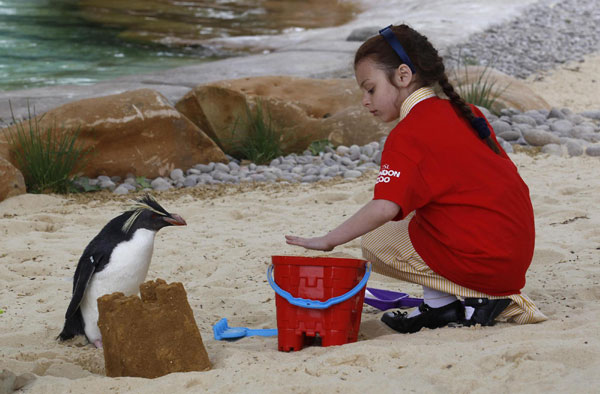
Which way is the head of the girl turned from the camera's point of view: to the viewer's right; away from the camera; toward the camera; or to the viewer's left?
to the viewer's left

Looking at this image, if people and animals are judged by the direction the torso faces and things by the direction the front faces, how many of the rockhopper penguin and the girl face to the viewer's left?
1

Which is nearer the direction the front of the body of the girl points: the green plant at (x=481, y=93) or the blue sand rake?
the blue sand rake

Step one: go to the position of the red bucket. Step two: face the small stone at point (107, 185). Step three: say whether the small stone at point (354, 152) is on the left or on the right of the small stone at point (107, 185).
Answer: right

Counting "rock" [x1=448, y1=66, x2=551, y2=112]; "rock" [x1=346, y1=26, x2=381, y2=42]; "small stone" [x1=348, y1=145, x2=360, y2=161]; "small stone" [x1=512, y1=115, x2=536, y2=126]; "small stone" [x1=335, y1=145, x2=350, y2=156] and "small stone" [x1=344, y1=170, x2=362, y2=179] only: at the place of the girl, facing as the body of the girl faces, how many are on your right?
6

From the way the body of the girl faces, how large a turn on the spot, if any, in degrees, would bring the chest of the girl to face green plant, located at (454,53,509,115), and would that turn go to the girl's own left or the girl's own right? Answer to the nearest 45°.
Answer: approximately 90° to the girl's own right

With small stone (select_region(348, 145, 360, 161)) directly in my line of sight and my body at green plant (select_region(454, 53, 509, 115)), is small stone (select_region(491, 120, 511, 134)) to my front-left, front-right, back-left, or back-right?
front-left

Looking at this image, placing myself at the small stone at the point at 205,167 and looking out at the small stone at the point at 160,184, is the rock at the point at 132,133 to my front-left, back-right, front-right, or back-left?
front-right

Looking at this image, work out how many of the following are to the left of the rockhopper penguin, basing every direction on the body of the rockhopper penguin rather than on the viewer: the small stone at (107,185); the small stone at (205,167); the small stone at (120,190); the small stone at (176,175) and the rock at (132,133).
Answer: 5

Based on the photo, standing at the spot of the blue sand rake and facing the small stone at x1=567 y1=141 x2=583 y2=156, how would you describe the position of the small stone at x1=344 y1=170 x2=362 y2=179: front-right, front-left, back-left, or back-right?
front-left

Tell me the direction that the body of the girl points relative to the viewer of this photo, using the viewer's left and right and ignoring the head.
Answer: facing to the left of the viewer

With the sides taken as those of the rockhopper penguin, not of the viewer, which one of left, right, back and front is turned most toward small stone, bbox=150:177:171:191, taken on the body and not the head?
left

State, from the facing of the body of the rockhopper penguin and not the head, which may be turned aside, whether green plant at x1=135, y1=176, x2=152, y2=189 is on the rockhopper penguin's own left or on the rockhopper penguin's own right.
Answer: on the rockhopper penguin's own left

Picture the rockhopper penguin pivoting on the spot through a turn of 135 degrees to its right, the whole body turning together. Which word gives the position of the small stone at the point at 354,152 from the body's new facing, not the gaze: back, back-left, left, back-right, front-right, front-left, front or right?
back

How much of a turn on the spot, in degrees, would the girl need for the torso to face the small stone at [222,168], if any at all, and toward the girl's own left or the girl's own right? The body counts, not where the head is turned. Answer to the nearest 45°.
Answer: approximately 45° to the girl's own right

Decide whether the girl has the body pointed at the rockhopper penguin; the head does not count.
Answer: yes

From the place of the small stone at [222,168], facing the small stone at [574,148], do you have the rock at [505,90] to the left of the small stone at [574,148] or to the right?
left
